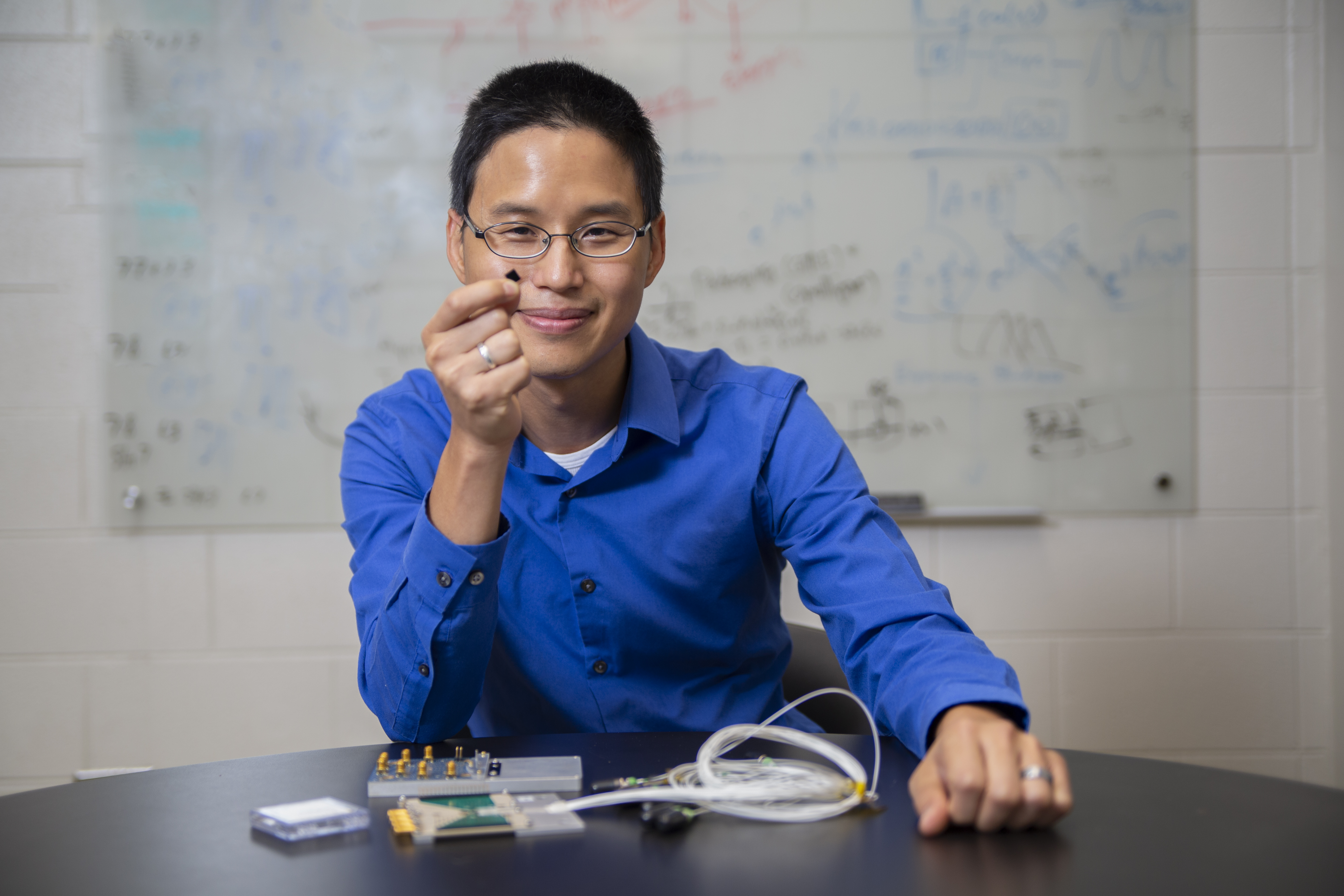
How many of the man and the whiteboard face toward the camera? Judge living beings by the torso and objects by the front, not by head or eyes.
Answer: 2

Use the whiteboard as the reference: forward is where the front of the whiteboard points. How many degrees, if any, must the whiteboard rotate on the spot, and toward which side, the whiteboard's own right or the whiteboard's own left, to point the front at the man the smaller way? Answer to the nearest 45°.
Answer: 0° — it already faces them

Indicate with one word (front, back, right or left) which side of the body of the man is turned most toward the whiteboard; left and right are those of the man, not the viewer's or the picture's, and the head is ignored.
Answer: back

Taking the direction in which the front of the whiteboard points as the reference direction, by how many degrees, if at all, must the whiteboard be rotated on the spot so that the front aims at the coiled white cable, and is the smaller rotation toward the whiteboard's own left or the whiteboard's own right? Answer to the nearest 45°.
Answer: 0° — it already faces it

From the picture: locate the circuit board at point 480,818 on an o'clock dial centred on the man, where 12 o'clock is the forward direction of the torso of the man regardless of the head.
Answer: The circuit board is roughly at 12 o'clock from the man.

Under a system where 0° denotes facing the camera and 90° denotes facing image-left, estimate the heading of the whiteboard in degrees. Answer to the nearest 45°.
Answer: approximately 0°

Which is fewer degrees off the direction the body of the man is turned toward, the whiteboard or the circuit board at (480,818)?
the circuit board

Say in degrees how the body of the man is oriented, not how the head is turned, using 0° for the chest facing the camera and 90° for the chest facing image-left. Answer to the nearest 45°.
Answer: approximately 0°
